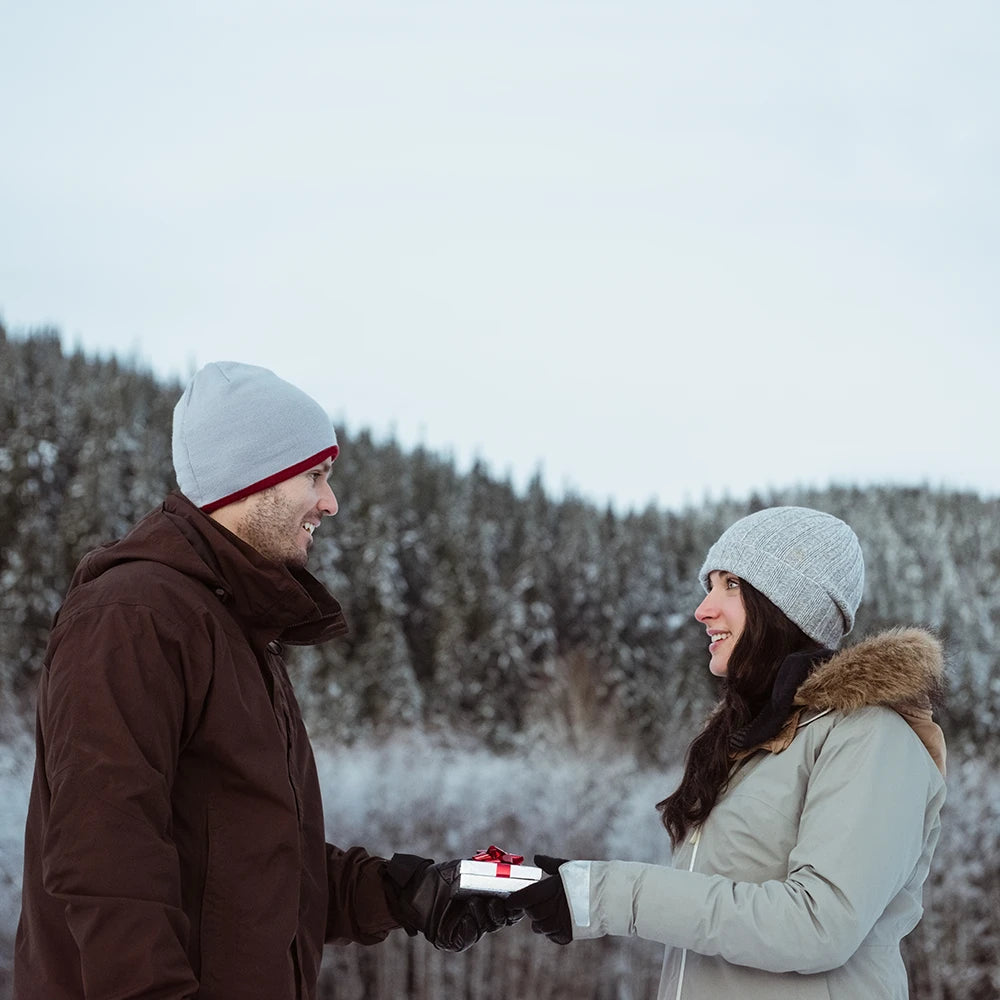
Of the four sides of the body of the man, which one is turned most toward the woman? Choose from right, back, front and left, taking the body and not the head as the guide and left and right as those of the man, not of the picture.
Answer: front

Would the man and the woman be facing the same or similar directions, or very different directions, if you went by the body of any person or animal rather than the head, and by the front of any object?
very different directions

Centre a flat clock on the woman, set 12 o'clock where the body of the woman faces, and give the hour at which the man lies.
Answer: The man is roughly at 11 o'clock from the woman.

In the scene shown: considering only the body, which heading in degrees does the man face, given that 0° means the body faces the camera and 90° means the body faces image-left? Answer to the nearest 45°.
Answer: approximately 270°

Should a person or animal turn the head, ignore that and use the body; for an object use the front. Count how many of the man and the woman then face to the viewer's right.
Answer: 1

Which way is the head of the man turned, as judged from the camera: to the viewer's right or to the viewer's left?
to the viewer's right

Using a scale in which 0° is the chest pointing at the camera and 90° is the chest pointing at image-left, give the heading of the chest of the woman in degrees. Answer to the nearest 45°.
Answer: approximately 90°
